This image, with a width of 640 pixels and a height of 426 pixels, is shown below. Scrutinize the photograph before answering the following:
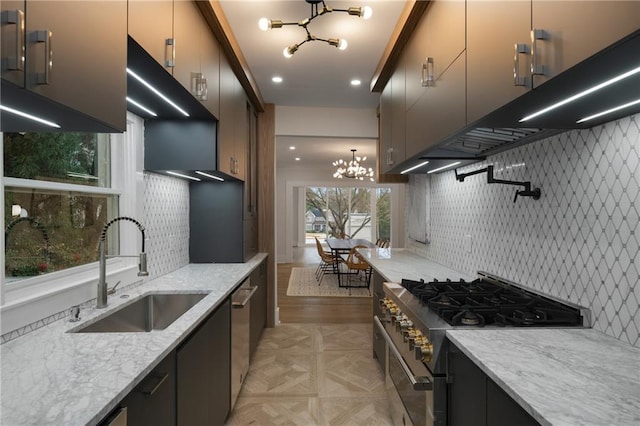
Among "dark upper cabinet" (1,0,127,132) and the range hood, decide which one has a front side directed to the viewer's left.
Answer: the range hood

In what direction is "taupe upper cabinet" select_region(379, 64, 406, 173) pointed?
to the viewer's left

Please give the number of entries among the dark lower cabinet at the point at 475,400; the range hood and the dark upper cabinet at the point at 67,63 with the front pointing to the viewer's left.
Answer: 2

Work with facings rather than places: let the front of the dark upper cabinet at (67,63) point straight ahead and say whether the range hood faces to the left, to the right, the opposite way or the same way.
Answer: the opposite way

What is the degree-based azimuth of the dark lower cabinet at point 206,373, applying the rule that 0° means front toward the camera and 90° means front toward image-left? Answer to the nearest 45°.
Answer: approximately 270°

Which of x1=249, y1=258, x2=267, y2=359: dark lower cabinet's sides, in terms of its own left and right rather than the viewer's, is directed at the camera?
right

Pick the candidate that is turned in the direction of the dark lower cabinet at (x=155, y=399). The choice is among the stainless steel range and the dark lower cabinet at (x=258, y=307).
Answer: the stainless steel range

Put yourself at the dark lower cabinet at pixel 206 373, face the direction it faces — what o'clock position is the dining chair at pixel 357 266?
The dining chair is roughly at 10 o'clock from the dark lower cabinet.

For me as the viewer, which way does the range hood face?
facing to the left of the viewer

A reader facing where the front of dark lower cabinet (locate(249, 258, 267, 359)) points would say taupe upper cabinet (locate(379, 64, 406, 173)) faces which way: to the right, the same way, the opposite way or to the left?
the opposite way
